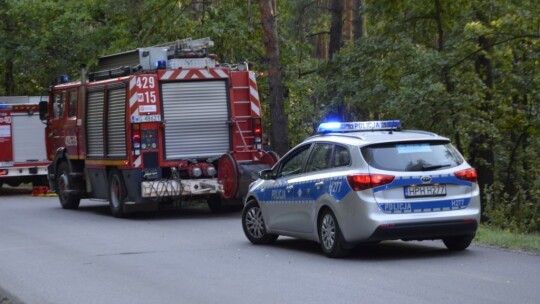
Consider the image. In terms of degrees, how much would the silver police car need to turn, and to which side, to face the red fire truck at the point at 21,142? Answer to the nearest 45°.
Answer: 0° — it already faces it

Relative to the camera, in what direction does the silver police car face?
facing away from the viewer and to the left of the viewer

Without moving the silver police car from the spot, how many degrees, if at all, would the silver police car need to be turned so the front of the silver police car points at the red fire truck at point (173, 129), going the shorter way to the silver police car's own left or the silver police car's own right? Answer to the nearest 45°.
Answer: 0° — it already faces it

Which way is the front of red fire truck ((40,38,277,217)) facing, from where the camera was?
facing away from the viewer and to the left of the viewer

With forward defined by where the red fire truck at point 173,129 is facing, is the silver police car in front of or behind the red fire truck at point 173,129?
behind

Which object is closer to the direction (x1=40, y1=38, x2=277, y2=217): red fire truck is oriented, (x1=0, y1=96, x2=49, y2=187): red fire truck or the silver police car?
the red fire truck
